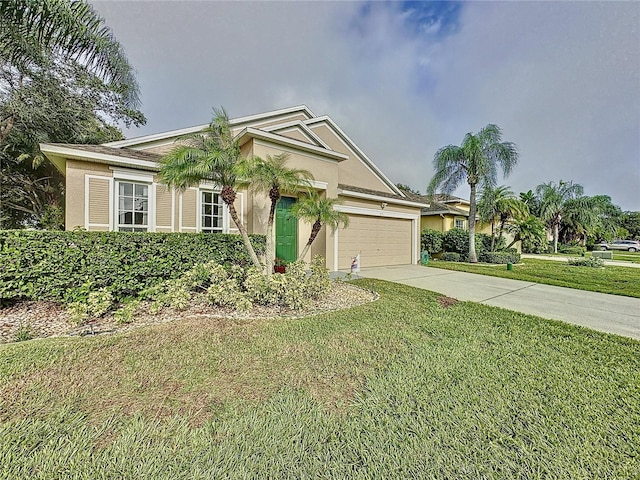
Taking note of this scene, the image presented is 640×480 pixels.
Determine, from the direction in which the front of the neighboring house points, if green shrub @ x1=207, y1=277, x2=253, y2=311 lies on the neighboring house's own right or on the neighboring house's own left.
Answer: on the neighboring house's own right

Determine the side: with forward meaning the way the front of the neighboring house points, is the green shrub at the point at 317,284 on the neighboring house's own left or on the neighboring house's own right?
on the neighboring house's own right

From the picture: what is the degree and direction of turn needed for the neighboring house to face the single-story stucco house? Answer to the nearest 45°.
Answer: approximately 45° to its right

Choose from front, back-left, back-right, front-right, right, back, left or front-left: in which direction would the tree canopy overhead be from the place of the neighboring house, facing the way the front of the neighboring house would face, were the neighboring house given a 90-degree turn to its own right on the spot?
front

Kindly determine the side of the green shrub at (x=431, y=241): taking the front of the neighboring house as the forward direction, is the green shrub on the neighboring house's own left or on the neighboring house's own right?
on the neighboring house's own right

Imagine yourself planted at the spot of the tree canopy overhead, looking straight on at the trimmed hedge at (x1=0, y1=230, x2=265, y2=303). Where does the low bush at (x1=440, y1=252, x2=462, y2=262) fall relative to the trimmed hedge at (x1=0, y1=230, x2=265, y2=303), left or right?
left

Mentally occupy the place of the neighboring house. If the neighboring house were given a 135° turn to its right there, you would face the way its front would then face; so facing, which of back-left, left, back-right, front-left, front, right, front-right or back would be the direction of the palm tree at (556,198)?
back-right

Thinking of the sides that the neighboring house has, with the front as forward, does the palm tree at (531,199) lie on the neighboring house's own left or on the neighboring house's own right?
on the neighboring house's own left

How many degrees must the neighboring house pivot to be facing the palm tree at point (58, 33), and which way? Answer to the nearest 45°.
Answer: approximately 45° to its right

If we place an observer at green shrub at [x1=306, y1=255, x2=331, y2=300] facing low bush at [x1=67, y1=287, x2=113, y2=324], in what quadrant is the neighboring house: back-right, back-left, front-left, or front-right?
back-right

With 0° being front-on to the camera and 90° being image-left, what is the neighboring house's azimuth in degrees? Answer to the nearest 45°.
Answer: approximately 315°

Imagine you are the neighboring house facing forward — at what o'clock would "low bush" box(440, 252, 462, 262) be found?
The low bush is roughly at 1 o'clock from the neighboring house.

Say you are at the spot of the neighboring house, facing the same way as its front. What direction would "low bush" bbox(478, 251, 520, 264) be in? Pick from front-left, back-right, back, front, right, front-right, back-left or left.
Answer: front

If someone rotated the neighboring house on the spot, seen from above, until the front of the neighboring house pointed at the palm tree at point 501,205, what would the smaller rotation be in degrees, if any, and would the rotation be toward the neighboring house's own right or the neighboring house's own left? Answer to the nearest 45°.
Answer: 0° — it already faces it

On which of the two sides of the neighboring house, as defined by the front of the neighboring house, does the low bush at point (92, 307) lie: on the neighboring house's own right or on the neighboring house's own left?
on the neighboring house's own right
